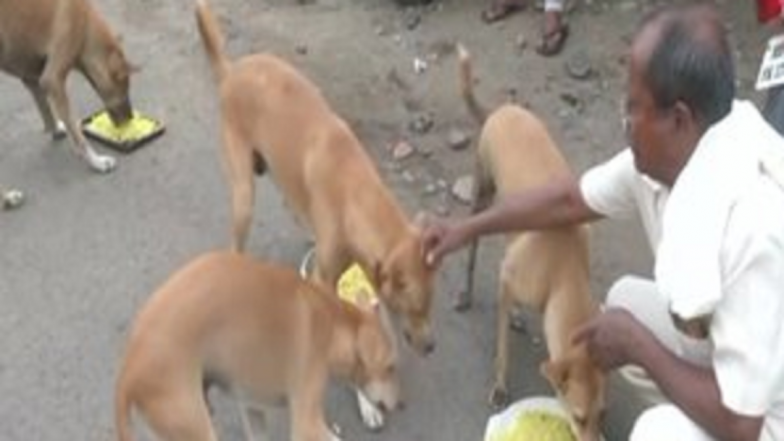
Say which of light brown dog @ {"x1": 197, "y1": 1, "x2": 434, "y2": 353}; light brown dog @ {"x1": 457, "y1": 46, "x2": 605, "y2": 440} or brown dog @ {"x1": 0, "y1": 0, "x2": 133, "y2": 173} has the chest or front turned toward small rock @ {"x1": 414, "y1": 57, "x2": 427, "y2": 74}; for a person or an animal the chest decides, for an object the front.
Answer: the brown dog

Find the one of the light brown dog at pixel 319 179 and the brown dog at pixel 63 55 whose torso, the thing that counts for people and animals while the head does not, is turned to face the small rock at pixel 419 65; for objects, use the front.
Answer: the brown dog

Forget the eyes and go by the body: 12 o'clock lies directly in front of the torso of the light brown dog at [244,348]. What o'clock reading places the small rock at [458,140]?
The small rock is roughly at 10 o'clock from the light brown dog.

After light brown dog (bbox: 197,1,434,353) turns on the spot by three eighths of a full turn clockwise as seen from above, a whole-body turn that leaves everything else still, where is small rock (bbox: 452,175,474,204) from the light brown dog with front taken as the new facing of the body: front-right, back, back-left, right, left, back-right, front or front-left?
back-right

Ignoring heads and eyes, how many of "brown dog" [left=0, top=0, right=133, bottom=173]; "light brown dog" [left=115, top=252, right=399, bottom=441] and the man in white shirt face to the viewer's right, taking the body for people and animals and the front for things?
2

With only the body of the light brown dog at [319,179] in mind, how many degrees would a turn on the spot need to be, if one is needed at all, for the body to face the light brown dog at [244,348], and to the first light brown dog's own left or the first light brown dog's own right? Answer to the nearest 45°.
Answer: approximately 45° to the first light brown dog's own right

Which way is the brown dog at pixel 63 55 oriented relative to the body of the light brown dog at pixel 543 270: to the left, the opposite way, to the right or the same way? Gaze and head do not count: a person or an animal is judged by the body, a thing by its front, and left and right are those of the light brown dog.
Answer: to the left

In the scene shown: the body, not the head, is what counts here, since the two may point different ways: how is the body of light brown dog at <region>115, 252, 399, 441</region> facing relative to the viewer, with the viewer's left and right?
facing to the right of the viewer

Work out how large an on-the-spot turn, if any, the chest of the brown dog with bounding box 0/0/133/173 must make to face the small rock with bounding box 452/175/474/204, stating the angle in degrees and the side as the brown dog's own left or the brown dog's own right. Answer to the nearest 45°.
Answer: approximately 45° to the brown dog's own right

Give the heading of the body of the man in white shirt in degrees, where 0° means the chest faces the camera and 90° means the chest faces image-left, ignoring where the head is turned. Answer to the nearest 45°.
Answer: approximately 90°

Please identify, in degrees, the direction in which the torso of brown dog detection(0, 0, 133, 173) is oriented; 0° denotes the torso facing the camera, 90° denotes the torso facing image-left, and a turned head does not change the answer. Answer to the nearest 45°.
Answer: approximately 270°

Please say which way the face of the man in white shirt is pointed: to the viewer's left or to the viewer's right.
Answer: to the viewer's left

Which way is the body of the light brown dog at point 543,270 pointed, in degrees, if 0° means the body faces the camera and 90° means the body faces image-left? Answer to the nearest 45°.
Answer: approximately 315°

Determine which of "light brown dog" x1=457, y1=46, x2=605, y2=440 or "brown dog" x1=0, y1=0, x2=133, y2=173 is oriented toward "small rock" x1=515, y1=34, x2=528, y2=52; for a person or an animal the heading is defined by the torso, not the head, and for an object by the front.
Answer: the brown dog
